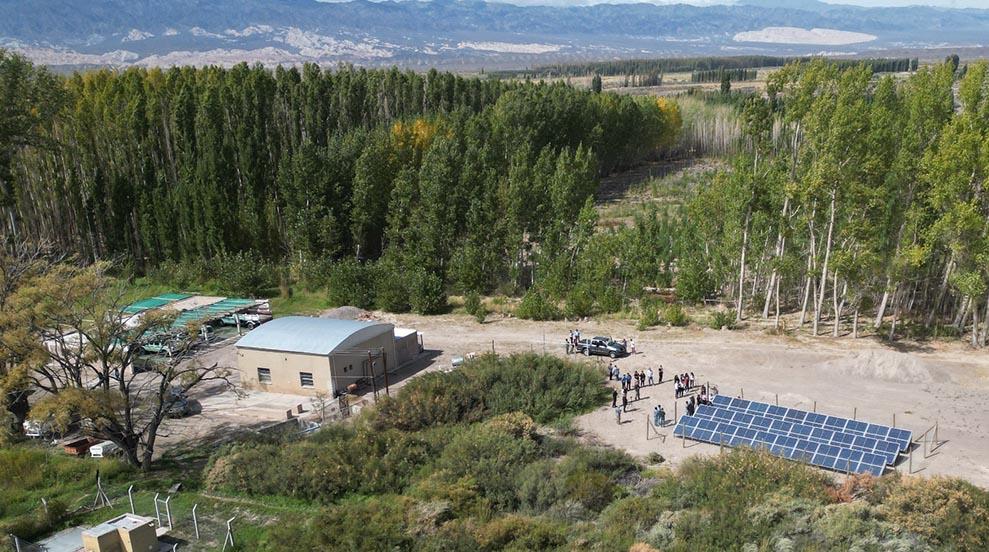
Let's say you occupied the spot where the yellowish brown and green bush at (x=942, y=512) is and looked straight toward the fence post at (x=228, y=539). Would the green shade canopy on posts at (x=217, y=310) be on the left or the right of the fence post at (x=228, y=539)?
right

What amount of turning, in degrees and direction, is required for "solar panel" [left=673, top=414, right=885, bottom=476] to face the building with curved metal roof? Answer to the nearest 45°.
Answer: approximately 45° to its right

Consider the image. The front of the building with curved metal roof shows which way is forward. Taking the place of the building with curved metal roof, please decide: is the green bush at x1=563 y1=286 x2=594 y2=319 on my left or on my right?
on my left

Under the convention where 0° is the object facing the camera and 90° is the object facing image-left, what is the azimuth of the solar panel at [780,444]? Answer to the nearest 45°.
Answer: approximately 45°
